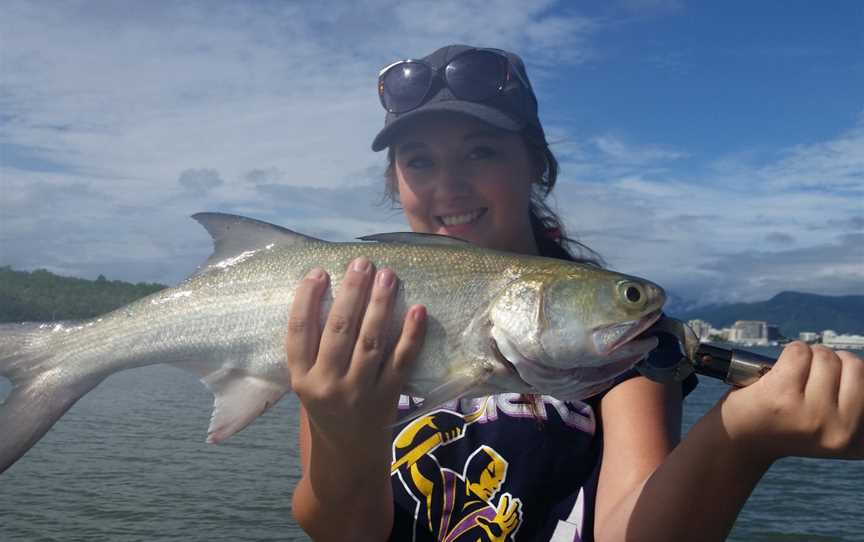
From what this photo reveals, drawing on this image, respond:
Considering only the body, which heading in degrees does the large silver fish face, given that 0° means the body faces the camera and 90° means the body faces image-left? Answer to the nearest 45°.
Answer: approximately 270°
